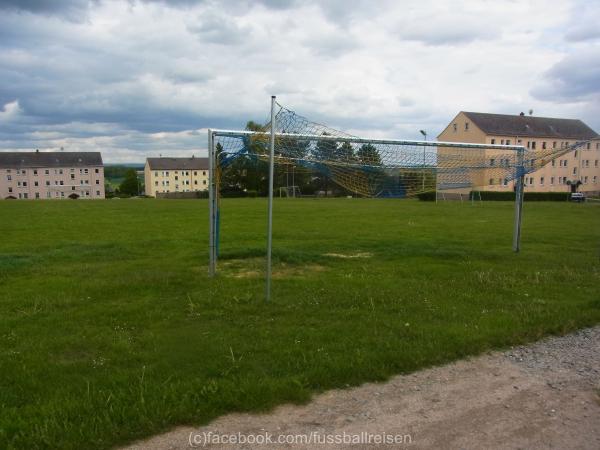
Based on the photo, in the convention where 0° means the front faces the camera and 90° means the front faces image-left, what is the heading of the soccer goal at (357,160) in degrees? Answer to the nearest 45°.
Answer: approximately 135°
